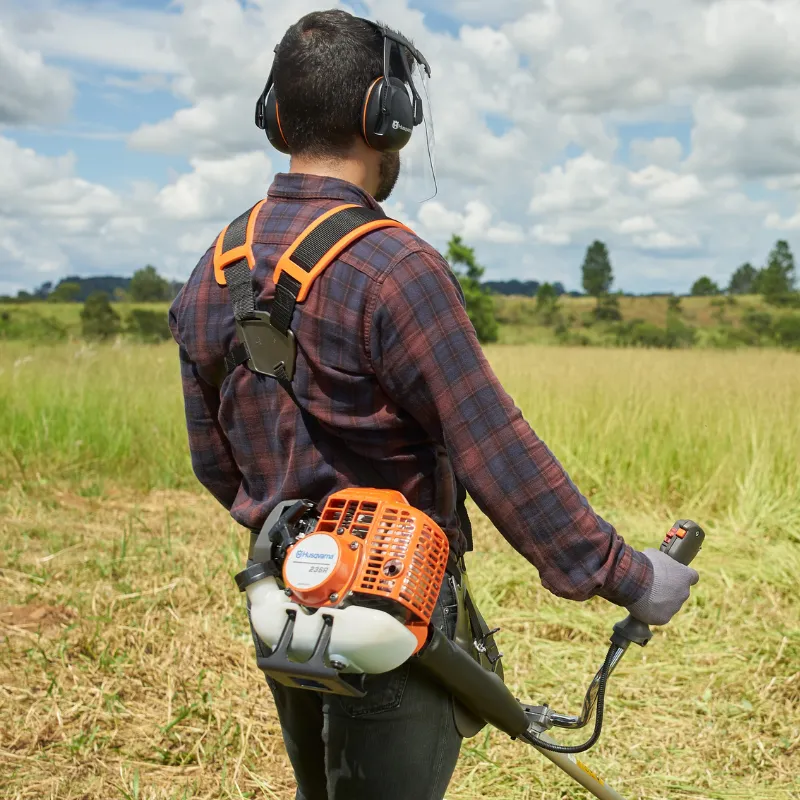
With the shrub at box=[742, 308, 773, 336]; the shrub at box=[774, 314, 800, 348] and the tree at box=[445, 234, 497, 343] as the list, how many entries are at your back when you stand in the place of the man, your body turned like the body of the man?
0

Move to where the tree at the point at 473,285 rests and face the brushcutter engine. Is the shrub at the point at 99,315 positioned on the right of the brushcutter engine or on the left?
right

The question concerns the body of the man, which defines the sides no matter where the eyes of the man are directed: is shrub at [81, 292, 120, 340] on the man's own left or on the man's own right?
on the man's own left

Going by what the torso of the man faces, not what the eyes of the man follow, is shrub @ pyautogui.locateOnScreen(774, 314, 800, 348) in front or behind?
in front

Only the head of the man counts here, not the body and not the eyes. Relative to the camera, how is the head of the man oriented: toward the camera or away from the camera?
away from the camera

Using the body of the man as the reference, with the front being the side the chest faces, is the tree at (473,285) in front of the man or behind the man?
in front

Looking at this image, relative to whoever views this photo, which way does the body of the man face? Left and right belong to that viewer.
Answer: facing away from the viewer and to the right of the viewer
